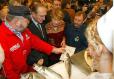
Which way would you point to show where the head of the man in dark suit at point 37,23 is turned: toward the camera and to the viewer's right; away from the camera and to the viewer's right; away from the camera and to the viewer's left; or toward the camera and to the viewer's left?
toward the camera and to the viewer's right

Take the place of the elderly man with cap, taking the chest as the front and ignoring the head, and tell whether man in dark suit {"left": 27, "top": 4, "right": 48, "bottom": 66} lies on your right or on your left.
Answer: on your left

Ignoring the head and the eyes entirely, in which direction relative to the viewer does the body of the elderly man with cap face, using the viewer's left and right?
facing the viewer and to the right of the viewer

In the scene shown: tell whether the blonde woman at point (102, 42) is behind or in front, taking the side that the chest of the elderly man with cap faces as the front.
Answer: in front

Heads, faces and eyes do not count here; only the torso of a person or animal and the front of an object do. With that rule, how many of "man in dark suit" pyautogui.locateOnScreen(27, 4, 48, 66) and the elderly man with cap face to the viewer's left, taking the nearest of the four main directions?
0

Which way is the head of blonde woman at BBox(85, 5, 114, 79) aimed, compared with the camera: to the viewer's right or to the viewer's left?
to the viewer's left

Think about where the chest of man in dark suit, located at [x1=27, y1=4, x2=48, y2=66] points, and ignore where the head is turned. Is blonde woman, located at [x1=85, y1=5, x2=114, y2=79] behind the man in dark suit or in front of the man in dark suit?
in front
